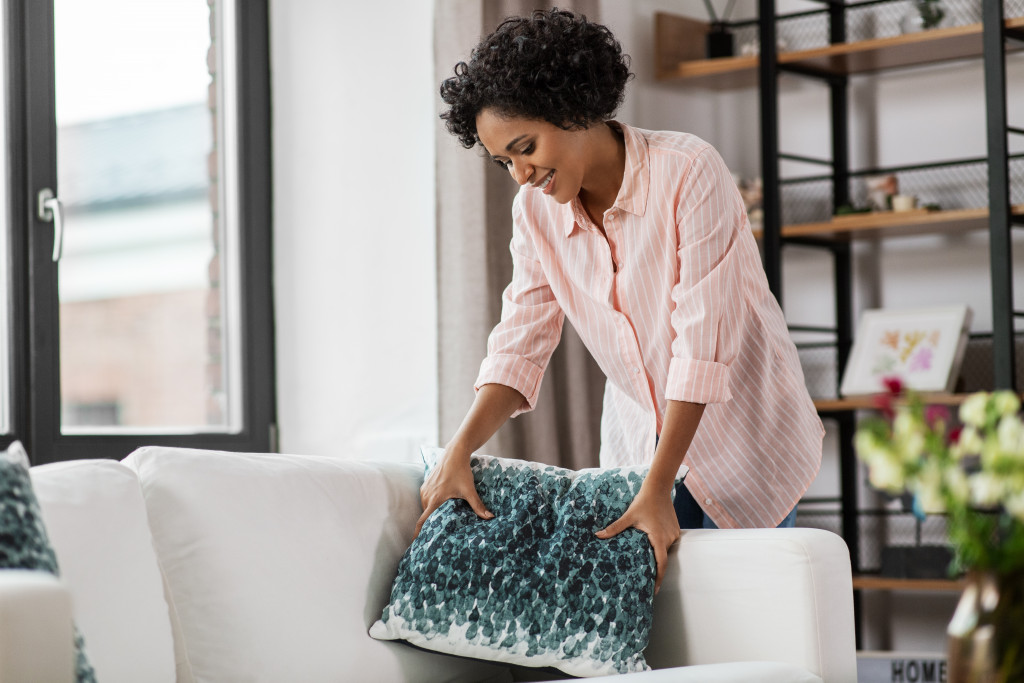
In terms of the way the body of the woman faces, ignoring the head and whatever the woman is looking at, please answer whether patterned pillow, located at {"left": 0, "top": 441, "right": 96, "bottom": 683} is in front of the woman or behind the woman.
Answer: in front

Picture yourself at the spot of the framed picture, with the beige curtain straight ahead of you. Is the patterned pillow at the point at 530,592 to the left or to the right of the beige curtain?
left

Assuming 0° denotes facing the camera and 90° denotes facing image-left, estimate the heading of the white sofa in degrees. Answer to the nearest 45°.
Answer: approximately 0°

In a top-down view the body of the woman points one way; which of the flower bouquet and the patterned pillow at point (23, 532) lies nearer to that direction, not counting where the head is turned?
the patterned pillow

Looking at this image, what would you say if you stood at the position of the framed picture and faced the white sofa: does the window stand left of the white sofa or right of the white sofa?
right

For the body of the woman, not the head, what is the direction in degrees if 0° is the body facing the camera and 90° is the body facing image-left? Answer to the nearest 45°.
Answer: approximately 45°

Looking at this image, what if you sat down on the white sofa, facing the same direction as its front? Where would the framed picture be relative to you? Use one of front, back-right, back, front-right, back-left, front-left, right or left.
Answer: back-left

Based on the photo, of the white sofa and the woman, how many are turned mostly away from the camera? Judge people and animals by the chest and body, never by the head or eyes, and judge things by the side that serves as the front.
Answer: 0

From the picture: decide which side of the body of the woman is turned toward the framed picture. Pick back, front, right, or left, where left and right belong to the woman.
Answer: back

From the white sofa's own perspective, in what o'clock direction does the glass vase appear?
The glass vase is roughly at 11 o'clock from the white sofa.

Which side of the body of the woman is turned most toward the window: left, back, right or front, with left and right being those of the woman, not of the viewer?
right

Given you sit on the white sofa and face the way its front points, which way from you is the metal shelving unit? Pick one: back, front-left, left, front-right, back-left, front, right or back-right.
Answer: back-left

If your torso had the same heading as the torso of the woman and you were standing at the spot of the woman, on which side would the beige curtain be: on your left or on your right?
on your right

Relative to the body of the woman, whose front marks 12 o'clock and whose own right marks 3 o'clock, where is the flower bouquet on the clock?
The flower bouquet is roughly at 10 o'clock from the woman.
